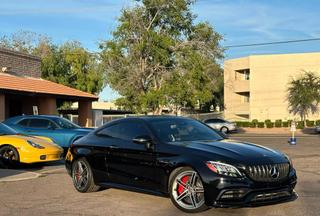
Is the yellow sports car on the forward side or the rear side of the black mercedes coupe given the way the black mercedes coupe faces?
on the rear side

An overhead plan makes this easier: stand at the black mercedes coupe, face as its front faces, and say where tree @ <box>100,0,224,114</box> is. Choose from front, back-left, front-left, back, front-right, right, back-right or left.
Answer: back-left

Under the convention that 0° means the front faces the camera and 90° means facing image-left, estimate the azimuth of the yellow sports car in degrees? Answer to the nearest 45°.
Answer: approximately 315°

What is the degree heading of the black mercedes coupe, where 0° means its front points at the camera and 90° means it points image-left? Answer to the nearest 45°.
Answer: approximately 315°

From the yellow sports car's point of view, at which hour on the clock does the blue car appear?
The blue car is roughly at 8 o'clock from the yellow sports car.

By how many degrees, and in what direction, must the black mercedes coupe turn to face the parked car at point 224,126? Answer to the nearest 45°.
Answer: approximately 135° to its left

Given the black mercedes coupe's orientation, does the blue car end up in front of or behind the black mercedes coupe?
behind
